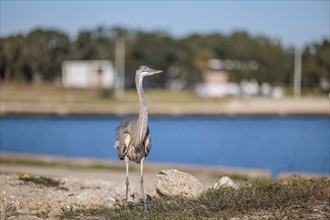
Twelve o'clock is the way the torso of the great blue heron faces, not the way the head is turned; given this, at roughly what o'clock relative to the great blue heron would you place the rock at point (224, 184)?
The rock is roughly at 9 o'clock from the great blue heron.

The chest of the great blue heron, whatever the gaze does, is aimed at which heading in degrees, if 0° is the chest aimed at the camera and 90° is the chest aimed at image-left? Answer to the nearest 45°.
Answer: approximately 315°

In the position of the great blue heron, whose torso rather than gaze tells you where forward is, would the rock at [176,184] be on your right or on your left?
on your left
